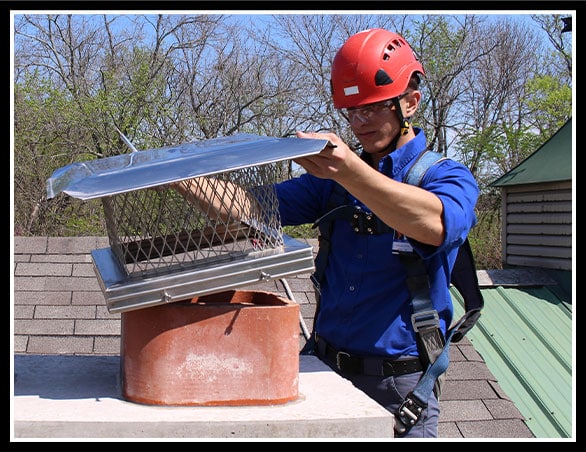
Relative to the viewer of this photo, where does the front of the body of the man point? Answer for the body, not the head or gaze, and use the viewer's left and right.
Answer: facing the viewer and to the left of the viewer
